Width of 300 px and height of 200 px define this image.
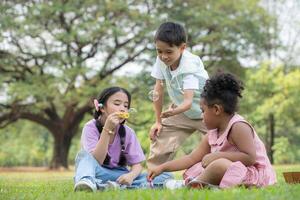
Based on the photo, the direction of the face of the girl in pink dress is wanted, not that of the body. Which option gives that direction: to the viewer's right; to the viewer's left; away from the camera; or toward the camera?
to the viewer's left

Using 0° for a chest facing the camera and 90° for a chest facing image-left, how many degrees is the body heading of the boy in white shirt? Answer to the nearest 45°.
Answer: approximately 45°

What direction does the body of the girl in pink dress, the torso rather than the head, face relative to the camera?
to the viewer's left

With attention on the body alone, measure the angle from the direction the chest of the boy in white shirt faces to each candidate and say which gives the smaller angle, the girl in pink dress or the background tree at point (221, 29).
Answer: the girl in pink dress

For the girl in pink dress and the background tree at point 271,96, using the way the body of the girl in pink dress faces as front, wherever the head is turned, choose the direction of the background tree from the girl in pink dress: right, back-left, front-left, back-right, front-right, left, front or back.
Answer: right

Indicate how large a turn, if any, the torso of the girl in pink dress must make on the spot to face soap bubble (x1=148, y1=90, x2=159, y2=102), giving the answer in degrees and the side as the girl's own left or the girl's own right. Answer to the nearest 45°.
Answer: approximately 45° to the girl's own right

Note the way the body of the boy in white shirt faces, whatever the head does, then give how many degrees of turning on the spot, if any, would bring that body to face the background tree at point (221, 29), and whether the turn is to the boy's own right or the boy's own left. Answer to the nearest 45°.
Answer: approximately 135° to the boy's own right
